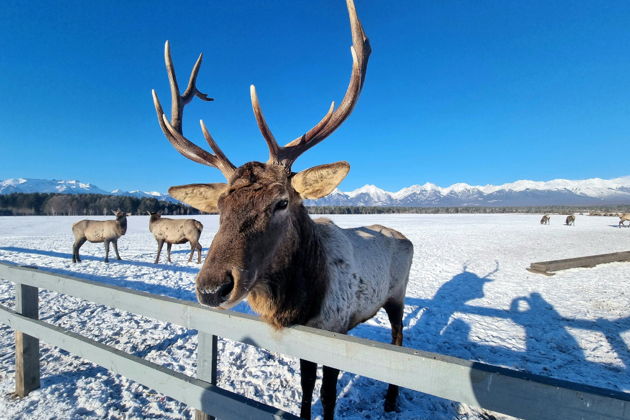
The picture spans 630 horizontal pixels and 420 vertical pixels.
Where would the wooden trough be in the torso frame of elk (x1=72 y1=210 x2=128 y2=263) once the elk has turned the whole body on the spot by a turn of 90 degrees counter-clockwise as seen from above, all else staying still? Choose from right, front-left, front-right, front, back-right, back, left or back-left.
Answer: back-right

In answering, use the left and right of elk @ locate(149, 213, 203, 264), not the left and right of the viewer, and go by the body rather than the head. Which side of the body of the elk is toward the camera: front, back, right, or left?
left

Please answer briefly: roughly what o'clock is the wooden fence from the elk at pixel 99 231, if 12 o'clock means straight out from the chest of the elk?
The wooden fence is roughly at 3 o'clock from the elk.

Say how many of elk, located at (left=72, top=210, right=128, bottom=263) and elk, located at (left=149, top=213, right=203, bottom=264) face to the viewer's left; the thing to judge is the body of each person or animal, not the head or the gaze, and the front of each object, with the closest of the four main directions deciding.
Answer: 1

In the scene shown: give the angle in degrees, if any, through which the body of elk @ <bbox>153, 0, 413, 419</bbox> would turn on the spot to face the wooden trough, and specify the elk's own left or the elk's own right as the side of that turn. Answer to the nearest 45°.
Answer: approximately 180°

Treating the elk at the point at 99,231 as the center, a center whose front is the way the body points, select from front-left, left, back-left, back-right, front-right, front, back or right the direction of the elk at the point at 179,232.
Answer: front-right

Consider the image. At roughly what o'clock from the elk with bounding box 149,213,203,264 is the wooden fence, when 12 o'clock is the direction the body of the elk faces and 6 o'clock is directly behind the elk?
The wooden fence is roughly at 9 o'clock from the elk.

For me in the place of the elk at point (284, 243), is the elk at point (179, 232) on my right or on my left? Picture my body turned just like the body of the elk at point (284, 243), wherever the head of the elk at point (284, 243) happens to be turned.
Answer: on my right

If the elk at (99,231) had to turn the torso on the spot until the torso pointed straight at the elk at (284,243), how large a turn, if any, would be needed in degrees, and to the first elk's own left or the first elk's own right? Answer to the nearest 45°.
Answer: approximately 90° to the first elk's own right

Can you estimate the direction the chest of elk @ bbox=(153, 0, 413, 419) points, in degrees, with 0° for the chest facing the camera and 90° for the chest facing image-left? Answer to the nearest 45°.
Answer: approximately 45°

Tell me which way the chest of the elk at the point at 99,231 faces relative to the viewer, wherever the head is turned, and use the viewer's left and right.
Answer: facing to the right of the viewer
